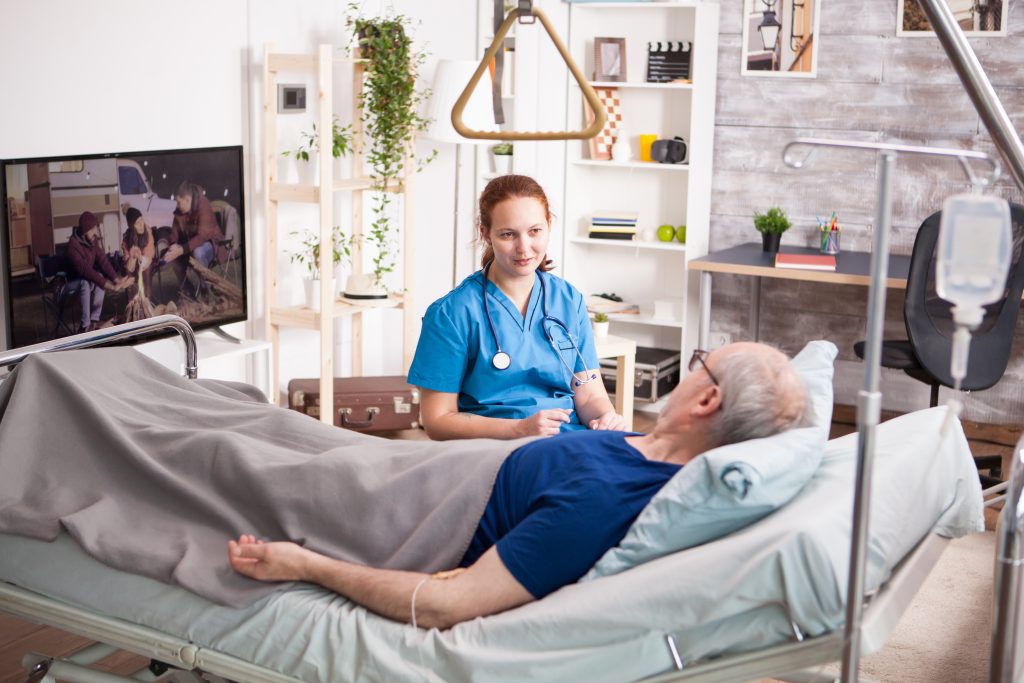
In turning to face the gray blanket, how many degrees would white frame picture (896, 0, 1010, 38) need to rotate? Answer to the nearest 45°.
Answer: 0° — it already faces it

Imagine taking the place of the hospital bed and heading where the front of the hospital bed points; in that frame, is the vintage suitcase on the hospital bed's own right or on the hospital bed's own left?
on the hospital bed's own right

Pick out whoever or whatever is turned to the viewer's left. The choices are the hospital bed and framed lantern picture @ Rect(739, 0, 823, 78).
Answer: the hospital bed

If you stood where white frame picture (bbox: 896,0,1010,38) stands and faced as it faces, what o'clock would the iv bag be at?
The iv bag is roughly at 12 o'clock from the white frame picture.

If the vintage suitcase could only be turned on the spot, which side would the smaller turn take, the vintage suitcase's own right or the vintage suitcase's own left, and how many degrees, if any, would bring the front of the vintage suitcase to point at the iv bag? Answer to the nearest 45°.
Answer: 0° — it already faces it

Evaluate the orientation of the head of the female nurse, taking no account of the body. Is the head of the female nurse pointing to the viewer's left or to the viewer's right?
to the viewer's right

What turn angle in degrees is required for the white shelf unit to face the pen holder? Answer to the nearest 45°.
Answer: approximately 135° to its left

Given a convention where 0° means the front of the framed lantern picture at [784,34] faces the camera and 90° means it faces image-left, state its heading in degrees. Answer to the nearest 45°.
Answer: approximately 0°
